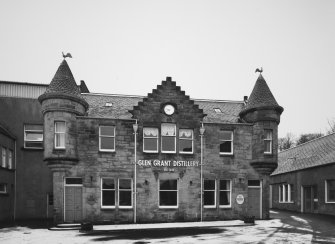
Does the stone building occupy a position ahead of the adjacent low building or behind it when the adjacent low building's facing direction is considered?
ahead

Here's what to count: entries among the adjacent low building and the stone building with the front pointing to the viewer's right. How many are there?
0

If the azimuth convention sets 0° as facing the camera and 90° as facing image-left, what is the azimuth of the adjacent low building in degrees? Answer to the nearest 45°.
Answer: approximately 45°
